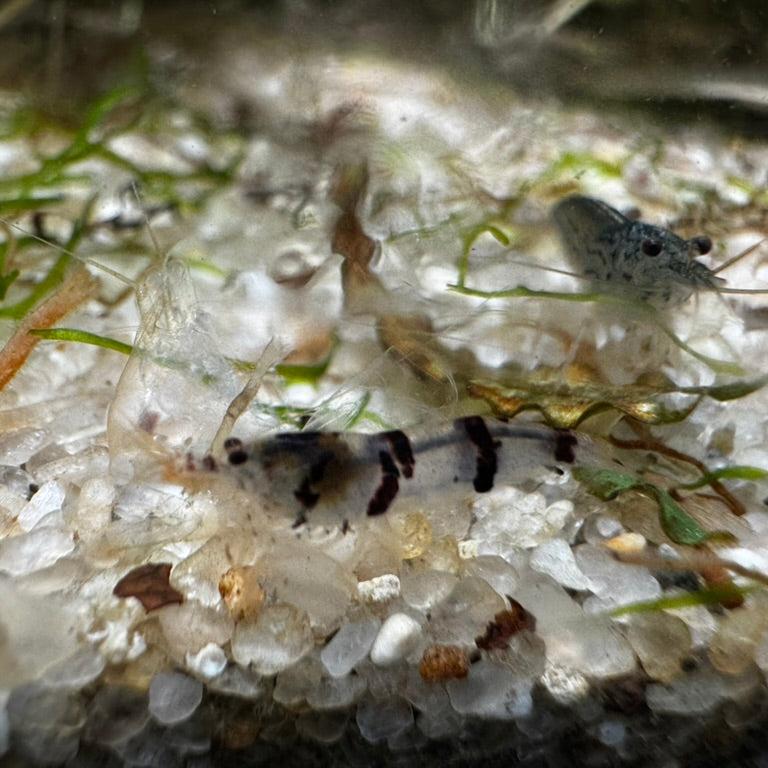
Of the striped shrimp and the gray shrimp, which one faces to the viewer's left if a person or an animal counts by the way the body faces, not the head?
the striped shrimp

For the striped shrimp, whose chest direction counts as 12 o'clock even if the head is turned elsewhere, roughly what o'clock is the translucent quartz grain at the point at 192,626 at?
The translucent quartz grain is roughly at 10 o'clock from the striped shrimp.

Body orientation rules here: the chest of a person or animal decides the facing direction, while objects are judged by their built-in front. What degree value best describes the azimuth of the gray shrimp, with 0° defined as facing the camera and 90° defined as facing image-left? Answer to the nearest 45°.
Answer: approximately 315°

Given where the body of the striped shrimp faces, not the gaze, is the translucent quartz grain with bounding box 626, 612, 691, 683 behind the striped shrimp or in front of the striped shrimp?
behind

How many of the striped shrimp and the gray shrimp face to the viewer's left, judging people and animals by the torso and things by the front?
1

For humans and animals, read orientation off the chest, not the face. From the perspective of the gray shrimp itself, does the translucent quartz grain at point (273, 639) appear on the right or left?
on its right

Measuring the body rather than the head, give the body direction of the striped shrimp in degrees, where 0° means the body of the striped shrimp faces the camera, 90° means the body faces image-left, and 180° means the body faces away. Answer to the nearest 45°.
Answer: approximately 90°

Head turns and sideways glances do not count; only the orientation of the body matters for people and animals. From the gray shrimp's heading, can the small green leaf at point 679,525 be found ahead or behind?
ahead

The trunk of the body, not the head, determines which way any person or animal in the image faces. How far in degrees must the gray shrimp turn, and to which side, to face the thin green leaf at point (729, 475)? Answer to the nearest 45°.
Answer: approximately 45° to its right

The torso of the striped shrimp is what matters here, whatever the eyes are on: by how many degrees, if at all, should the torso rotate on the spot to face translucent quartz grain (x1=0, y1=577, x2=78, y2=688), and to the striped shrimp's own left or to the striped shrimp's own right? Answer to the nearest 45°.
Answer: approximately 45° to the striped shrimp's own left
